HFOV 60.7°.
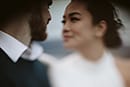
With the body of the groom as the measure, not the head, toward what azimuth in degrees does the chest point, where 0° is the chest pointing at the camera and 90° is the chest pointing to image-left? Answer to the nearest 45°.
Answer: approximately 270°
